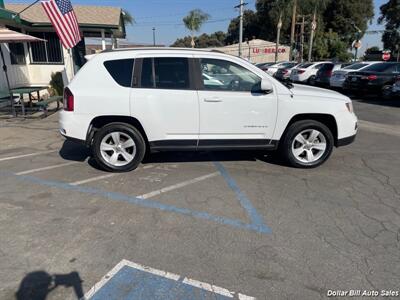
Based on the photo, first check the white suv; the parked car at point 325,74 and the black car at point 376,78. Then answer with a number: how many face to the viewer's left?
0

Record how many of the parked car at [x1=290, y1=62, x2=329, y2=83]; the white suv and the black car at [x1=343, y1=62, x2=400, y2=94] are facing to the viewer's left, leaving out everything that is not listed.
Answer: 0

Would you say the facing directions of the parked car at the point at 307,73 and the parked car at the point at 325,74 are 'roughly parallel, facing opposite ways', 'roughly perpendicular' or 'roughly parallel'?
roughly parallel

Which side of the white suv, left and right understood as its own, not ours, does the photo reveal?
right

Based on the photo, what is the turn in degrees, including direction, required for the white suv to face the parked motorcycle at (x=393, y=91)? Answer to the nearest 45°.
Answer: approximately 45° to its left

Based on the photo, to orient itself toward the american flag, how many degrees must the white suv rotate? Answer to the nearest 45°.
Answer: approximately 135° to its left
